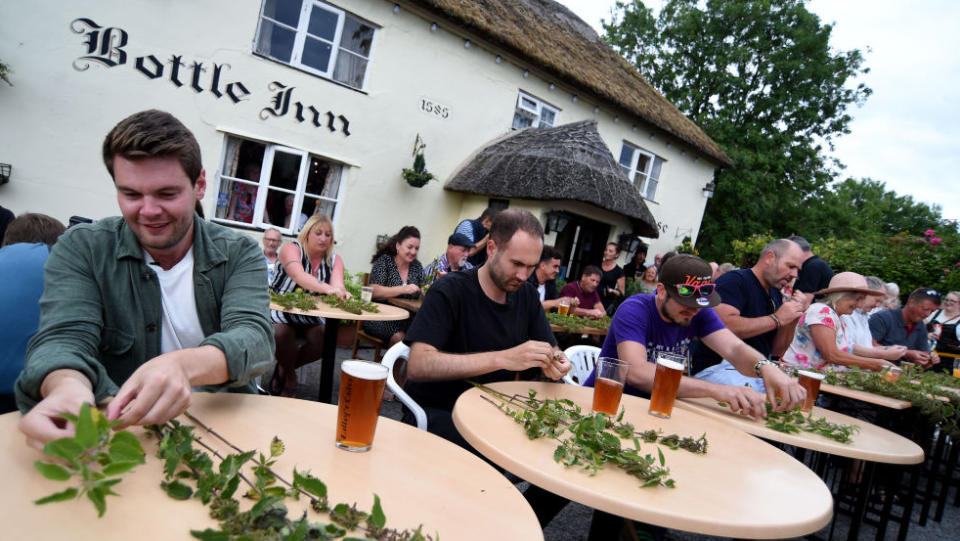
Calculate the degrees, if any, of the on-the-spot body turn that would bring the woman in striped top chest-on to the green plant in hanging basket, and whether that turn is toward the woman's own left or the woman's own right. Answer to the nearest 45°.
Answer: approximately 135° to the woman's own left

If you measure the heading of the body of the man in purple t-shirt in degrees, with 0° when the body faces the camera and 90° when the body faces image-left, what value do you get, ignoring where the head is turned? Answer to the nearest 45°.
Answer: approximately 315°

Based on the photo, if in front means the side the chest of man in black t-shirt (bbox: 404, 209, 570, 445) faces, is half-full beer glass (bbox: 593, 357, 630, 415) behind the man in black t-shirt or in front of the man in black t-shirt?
in front

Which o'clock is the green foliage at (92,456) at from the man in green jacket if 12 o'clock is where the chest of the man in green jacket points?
The green foliage is roughly at 12 o'clock from the man in green jacket.

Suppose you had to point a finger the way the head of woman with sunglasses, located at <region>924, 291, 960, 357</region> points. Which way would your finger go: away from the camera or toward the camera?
toward the camera

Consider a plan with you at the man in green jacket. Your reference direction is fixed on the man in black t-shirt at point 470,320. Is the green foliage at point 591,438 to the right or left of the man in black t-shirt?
right

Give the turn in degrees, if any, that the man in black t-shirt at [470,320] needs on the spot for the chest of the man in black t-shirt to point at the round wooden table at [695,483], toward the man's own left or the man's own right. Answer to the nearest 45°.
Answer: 0° — they already face it

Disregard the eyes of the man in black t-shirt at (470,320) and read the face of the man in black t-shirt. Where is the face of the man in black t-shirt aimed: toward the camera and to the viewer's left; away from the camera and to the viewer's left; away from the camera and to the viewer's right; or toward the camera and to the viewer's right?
toward the camera and to the viewer's right

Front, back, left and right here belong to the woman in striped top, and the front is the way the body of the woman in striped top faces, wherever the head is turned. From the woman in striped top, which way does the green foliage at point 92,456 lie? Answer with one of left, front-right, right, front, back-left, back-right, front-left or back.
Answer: front-right

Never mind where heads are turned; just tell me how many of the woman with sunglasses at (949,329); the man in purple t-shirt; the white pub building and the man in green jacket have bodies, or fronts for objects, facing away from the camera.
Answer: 0

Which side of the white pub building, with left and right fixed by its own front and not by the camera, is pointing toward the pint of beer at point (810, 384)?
front

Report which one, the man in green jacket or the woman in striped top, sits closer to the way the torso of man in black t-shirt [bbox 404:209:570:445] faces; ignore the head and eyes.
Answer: the man in green jacket

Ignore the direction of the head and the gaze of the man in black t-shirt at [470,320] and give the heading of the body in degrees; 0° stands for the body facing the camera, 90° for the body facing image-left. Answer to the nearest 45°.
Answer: approximately 315°

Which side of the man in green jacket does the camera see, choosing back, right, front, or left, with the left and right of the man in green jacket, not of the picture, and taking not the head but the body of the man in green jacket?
front

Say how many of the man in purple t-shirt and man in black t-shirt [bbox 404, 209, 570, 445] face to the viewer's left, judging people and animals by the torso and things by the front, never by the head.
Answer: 0
